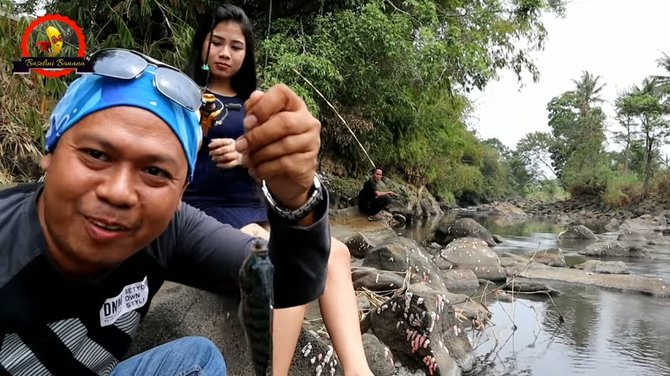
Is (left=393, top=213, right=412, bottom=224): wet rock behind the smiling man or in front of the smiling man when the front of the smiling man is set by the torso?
behind

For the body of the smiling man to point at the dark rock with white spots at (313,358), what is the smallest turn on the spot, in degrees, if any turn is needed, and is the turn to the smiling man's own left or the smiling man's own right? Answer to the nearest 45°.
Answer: approximately 135° to the smiling man's own left

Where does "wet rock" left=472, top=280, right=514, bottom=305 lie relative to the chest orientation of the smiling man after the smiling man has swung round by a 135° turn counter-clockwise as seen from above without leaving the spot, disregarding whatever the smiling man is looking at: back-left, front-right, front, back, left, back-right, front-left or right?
front

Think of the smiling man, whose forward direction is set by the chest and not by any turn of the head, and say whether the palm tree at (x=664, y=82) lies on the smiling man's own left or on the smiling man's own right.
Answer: on the smiling man's own left

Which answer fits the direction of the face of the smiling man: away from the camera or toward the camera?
toward the camera

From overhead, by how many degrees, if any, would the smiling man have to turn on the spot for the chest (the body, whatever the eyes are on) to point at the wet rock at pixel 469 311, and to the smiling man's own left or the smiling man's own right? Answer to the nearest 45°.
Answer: approximately 135° to the smiling man's own left

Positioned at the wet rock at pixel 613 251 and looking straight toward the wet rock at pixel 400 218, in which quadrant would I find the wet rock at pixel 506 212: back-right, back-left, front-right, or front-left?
front-right

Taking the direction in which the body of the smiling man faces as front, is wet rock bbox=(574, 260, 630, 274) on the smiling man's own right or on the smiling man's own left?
on the smiling man's own left

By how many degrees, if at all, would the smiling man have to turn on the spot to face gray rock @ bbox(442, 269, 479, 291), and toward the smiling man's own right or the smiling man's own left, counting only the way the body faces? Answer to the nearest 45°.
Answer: approximately 135° to the smiling man's own left

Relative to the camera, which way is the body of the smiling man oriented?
toward the camera

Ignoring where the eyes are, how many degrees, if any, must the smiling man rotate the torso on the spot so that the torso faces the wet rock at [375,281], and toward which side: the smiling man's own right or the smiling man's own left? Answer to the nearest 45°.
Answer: approximately 135° to the smiling man's own left

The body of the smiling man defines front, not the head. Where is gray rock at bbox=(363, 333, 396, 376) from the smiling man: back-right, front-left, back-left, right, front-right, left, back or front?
back-left
